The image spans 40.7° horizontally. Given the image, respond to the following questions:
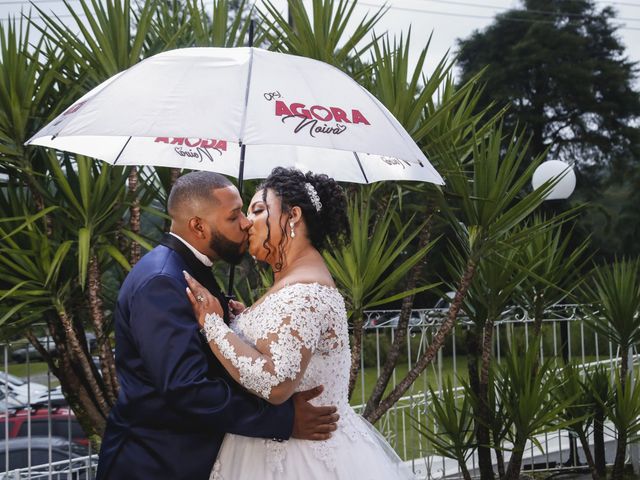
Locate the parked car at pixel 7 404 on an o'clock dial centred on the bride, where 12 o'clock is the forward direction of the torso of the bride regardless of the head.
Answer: The parked car is roughly at 2 o'clock from the bride.

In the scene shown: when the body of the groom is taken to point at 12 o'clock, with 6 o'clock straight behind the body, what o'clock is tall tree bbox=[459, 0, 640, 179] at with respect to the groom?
The tall tree is roughly at 10 o'clock from the groom.

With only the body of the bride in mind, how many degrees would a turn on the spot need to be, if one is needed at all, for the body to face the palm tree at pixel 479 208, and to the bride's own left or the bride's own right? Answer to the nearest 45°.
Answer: approximately 135° to the bride's own right

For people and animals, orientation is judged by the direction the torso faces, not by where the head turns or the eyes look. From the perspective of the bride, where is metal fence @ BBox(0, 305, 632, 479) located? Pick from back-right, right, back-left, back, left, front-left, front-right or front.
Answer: right

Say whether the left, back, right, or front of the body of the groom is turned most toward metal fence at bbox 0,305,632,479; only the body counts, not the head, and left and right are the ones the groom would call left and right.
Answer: left

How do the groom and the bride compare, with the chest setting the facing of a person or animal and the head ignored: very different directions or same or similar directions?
very different directions

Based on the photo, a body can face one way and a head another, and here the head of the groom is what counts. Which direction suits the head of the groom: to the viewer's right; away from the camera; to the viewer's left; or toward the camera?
to the viewer's right

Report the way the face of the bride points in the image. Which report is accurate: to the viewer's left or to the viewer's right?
to the viewer's left

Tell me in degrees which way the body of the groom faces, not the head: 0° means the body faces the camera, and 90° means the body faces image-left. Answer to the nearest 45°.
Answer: approximately 270°

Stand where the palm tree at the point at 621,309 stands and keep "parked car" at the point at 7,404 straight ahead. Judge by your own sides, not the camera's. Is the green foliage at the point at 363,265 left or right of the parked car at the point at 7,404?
left

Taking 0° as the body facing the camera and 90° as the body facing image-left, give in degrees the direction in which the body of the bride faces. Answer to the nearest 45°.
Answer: approximately 90°

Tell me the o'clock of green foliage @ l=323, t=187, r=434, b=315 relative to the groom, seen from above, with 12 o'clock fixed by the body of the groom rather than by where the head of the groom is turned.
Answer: The green foliage is roughly at 10 o'clock from the groom.

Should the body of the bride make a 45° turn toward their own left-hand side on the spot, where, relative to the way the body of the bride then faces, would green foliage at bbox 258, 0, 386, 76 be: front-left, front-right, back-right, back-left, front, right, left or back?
back-right
